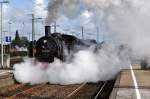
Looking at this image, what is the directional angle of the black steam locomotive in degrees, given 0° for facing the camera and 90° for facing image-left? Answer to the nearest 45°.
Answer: approximately 45°
